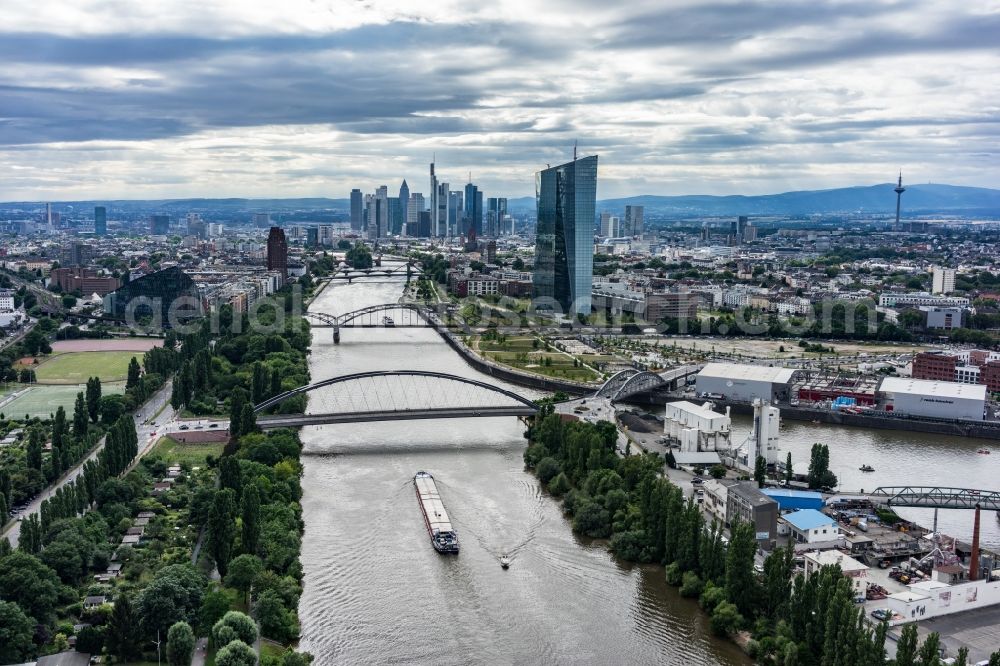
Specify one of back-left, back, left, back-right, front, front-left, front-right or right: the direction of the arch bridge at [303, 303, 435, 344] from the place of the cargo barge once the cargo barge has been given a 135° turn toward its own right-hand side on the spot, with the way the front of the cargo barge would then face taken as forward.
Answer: back-left

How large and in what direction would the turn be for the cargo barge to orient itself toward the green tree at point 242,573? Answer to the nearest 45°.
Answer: approximately 135° to its left

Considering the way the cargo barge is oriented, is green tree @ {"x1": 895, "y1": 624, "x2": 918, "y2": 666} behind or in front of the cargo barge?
behind

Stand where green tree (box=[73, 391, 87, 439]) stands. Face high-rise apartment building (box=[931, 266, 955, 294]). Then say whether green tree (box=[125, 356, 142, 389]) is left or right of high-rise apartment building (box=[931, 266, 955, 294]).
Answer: left

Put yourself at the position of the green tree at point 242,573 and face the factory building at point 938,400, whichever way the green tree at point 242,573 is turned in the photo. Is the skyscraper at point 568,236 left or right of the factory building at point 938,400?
left

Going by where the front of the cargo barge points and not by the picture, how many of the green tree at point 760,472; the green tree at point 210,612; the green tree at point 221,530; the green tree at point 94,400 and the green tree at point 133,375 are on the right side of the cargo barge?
1

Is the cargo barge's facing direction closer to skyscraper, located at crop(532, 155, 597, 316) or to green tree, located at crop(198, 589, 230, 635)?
the skyscraper

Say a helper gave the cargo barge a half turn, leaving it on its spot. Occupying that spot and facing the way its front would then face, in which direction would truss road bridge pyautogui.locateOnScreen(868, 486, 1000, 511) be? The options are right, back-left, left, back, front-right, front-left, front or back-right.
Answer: left

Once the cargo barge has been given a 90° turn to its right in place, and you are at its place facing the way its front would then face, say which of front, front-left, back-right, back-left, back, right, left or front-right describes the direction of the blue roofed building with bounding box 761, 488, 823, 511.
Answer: front

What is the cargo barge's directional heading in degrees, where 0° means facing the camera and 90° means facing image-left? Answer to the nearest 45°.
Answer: approximately 180°

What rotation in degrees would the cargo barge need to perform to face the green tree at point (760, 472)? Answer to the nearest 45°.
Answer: approximately 90° to its right

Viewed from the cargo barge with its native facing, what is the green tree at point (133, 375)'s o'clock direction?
The green tree is roughly at 11 o'clock from the cargo barge.

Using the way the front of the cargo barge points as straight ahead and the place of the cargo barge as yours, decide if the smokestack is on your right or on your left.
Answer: on your right

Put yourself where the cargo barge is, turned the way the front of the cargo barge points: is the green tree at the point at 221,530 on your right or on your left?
on your left

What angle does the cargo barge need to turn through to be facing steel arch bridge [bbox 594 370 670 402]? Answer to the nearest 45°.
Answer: approximately 45° to its right

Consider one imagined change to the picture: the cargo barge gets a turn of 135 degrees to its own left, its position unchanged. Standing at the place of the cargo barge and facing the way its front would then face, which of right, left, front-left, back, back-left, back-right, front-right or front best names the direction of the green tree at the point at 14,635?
front

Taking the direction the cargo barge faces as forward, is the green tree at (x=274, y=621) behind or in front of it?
behind

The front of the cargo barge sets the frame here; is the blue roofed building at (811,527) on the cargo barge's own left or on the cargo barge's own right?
on the cargo barge's own right

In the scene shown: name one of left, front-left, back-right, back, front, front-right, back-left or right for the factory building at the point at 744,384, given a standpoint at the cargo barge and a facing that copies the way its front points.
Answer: front-right
